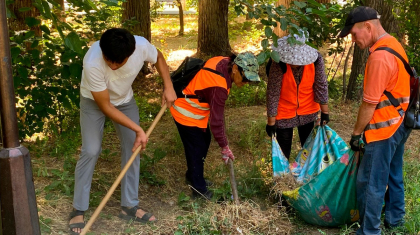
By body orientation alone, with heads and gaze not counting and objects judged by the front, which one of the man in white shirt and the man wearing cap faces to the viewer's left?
the man wearing cap

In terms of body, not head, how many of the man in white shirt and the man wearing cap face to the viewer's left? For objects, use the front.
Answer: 1

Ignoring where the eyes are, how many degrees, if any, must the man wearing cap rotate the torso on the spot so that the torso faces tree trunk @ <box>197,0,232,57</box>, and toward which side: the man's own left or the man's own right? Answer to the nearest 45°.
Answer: approximately 45° to the man's own right

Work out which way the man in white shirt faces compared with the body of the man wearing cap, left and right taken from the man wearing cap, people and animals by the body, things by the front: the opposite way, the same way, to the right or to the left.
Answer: to the left

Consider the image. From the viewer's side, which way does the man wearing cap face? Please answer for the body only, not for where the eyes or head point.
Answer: to the viewer's left

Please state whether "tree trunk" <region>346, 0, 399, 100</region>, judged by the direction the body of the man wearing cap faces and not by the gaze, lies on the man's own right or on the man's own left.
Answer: on the man's own right

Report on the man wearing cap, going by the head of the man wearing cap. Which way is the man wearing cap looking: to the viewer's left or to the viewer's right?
to the viewer's left
